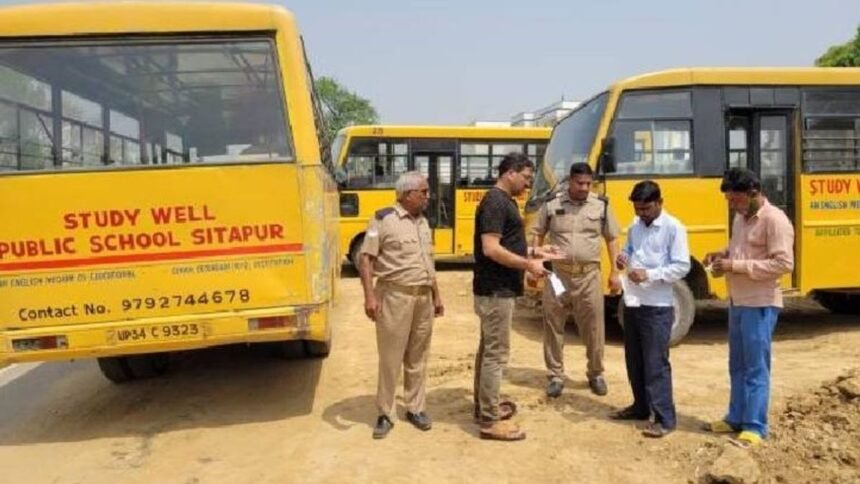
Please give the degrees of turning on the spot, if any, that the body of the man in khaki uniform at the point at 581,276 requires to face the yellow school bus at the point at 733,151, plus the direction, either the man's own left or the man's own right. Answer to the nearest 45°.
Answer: approximately 135° to the man's own left

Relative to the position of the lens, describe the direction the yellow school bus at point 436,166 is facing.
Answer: facing to the left of the viewer

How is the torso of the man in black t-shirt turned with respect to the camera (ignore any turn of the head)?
to the viewer's right

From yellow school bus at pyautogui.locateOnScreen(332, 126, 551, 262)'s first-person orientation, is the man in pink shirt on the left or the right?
on its left

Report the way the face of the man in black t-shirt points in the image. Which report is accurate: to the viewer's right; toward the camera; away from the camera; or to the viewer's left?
to the viewer's right

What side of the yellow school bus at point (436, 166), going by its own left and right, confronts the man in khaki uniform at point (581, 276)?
left

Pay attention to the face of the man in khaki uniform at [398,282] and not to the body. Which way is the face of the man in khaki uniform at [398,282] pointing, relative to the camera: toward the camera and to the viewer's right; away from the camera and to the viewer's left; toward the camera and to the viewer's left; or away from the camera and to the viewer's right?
toward the camera and to the viewer's right

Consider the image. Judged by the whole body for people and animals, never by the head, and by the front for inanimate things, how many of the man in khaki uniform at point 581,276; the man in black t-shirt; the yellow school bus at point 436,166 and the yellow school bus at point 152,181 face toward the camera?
1

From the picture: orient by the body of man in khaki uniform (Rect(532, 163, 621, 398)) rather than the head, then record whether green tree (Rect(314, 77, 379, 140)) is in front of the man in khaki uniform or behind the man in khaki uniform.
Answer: behind

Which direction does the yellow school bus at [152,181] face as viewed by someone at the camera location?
facing away from the viewer

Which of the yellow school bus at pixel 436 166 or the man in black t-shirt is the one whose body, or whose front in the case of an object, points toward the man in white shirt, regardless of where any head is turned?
the man in black t-shirt

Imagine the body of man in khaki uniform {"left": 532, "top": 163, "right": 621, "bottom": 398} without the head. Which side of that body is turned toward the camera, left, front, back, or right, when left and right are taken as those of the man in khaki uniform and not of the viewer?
front

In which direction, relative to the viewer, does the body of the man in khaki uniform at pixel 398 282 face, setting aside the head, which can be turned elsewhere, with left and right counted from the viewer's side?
facing the viewer and to the right of the viewer

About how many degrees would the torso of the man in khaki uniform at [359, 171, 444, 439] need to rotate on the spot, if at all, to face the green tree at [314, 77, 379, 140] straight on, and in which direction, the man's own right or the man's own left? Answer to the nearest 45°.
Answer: approximately 135° to the man's own left

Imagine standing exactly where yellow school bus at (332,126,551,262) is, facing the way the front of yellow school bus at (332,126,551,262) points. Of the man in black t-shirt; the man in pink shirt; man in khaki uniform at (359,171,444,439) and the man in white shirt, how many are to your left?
4

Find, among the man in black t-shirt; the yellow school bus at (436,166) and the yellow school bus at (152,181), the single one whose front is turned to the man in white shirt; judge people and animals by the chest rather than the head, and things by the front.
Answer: the man in black t-shirt

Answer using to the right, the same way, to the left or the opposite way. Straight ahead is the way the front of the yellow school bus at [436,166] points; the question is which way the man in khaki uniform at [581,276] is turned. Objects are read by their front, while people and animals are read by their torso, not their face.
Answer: to the left

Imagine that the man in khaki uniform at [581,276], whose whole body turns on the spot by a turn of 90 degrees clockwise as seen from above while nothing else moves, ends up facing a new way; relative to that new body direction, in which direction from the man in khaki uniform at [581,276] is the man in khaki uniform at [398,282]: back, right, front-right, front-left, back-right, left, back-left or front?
front-left
